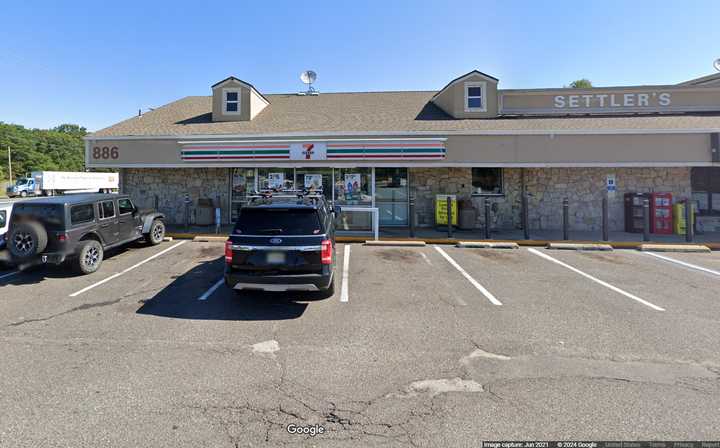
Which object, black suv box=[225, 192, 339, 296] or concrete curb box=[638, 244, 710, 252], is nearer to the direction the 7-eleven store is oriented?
the black suv

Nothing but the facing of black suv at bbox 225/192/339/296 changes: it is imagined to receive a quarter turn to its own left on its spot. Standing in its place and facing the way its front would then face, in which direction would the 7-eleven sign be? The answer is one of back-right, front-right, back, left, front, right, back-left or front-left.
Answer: right

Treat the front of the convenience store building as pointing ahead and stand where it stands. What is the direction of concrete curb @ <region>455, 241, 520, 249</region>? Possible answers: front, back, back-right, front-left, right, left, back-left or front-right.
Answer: front

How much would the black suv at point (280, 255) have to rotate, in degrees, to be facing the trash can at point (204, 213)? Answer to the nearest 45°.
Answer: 0° — it already faces it

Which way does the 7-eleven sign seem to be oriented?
toward the camera

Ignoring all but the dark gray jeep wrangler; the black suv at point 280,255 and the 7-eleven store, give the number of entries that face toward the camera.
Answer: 1

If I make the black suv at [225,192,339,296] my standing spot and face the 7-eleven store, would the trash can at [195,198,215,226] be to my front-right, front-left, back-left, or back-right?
front-left

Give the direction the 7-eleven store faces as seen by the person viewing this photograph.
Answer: facing the viewer

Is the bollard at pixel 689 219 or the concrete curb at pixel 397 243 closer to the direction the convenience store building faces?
the concrete curb

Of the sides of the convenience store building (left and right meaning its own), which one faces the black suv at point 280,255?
front

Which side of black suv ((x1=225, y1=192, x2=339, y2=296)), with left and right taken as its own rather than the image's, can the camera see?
back

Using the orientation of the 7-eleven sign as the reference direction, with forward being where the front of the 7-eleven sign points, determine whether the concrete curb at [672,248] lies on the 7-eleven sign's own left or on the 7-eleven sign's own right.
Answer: on the 7-eleven sign's own left

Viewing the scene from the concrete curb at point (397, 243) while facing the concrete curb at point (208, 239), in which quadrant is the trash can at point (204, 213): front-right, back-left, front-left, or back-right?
front-right
